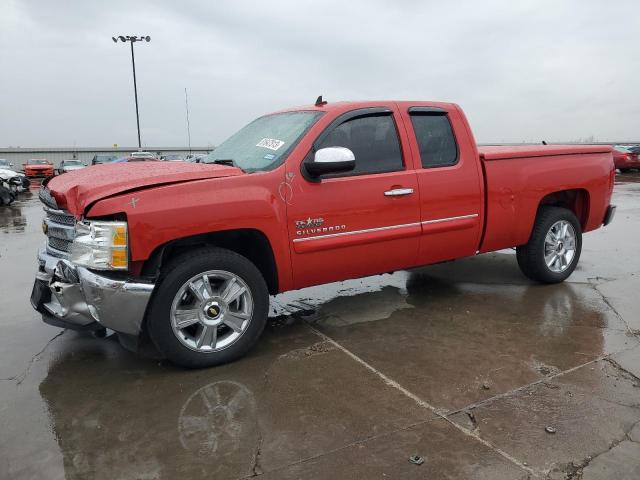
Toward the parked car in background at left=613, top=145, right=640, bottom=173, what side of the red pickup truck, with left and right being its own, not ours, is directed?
back

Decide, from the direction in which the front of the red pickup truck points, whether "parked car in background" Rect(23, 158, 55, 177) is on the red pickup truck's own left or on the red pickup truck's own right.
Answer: on the red pickup truck's own right

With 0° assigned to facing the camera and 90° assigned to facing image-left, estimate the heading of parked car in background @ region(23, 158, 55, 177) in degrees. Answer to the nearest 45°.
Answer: approximately 0°

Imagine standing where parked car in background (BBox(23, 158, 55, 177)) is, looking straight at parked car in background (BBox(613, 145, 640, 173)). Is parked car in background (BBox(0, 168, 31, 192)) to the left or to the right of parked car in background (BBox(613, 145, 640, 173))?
right

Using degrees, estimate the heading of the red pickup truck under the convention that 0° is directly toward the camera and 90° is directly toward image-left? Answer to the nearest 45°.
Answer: approximately 45°

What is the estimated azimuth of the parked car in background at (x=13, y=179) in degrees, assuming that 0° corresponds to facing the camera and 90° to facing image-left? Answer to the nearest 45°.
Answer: approximately 315°

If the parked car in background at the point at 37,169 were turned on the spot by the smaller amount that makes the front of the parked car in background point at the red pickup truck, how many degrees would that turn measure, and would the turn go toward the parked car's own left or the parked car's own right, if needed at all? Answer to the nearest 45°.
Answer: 0° — it already faces it

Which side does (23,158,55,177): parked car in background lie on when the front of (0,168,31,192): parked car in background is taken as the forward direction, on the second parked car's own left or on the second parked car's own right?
on the second parked car's own left

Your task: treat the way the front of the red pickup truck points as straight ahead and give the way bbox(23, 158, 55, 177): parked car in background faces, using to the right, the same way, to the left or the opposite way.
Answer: to the left
